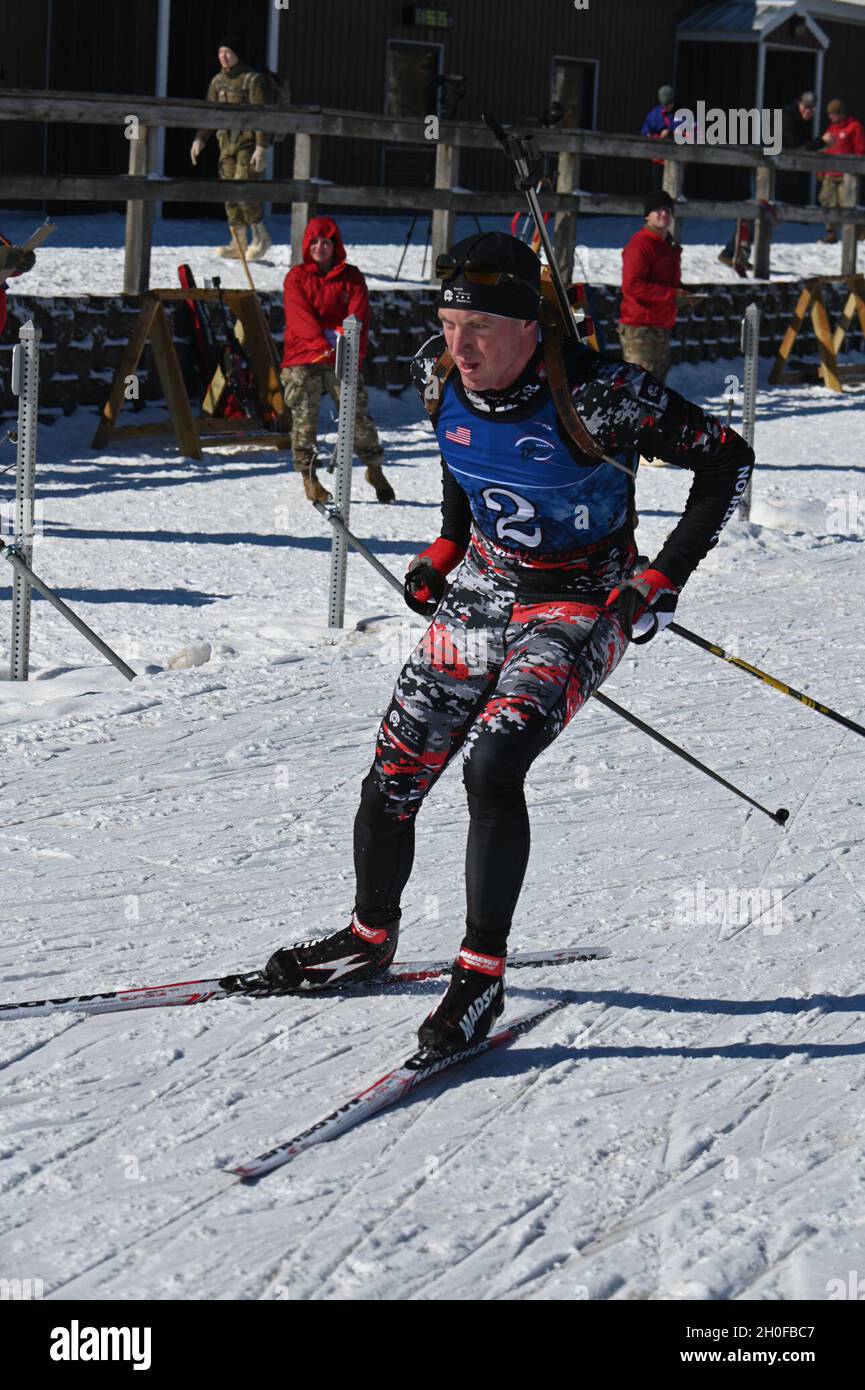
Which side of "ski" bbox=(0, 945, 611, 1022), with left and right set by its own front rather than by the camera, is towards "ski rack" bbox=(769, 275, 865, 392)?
right

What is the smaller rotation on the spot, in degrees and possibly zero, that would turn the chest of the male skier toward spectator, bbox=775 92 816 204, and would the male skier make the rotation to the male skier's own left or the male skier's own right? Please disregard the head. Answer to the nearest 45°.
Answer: approximately 135° to the male skier's own right

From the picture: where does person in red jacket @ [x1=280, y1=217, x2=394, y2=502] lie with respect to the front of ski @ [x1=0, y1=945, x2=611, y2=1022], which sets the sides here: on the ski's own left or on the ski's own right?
on the ski's own right

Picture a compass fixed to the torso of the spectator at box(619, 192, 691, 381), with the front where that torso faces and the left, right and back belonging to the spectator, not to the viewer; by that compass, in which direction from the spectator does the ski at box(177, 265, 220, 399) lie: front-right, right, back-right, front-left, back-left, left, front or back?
back-right

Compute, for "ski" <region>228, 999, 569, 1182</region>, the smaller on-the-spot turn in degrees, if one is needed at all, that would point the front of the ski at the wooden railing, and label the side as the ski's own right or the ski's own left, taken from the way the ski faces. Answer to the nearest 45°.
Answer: approximately 135° to the ski's own right

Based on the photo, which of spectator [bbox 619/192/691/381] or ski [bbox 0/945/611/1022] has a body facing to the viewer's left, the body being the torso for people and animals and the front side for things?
the ski

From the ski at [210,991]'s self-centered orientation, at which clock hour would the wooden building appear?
The wooden building is roughly at 3 o'clock from the ski.

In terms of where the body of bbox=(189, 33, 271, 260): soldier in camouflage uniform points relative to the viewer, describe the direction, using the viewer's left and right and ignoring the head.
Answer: facing the viewer and to the left of the viewer

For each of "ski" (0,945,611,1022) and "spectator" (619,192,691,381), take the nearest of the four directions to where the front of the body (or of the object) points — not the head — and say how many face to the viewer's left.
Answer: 1
